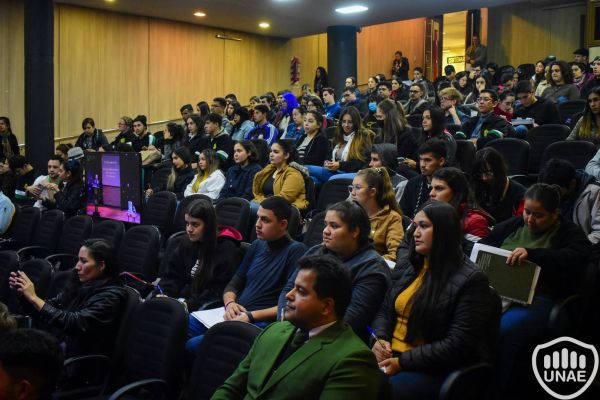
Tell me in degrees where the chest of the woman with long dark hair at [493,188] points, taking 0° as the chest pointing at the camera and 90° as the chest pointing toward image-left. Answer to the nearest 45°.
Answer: approximately 45°

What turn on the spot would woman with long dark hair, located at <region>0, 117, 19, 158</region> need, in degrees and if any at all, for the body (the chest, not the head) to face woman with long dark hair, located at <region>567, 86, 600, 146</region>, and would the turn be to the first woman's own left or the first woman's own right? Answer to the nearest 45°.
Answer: approximately 90° to the first woman's own left

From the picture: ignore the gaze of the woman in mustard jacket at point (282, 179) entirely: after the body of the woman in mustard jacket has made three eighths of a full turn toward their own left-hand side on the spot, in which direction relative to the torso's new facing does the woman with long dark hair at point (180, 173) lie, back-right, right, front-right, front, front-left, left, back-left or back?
back-left

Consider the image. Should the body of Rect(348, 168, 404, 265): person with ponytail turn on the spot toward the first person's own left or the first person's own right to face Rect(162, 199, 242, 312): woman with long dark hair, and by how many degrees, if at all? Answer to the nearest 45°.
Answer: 0° — they already face them

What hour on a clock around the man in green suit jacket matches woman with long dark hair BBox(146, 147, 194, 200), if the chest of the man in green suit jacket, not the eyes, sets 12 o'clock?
The woman with long dark hair is roughly at 4 o'clock from the man in green suit jacket.

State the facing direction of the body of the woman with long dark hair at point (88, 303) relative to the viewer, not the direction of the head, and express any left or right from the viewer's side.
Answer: facing to the left of the viewer

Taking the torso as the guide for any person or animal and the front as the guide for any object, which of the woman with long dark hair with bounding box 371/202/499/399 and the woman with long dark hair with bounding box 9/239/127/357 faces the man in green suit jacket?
the woman with long dark hair with bounding box 371/202/499/399

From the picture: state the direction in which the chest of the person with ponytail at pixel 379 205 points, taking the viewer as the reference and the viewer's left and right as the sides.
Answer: facing to the left of the viewer
